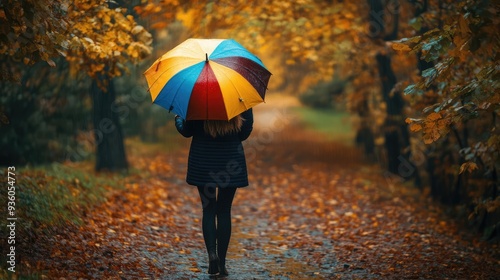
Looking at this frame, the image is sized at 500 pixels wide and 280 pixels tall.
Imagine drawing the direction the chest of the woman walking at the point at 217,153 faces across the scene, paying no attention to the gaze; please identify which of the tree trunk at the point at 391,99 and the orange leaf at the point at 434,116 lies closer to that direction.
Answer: the tree trunk

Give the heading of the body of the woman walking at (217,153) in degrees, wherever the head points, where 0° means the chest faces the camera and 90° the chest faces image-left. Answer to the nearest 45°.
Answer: approximately 180°

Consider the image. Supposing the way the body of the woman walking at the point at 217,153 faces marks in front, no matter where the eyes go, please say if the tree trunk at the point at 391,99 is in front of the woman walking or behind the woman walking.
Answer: in front

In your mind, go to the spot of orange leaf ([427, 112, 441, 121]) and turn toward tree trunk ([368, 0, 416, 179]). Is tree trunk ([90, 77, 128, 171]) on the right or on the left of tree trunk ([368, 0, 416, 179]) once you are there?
left

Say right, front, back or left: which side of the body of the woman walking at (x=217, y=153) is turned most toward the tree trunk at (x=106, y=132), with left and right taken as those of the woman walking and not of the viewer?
front

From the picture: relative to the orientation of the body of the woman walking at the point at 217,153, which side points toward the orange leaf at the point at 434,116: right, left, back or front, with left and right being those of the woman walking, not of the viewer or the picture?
right

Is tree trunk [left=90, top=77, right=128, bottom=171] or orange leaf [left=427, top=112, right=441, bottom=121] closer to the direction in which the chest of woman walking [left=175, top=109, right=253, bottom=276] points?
the tree trunk
